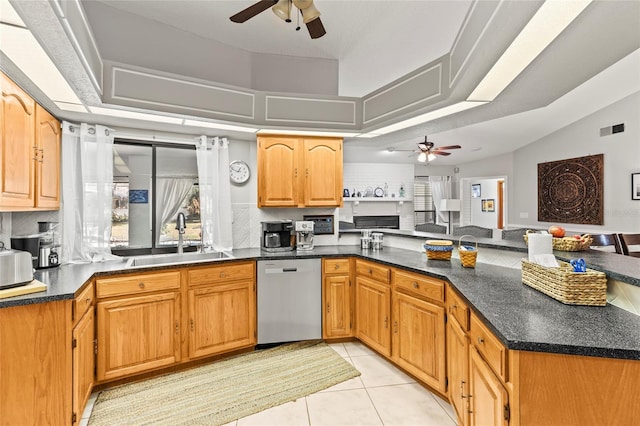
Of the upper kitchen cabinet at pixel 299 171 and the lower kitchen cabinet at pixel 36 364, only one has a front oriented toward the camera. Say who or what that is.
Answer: the upper kitchen cabinet

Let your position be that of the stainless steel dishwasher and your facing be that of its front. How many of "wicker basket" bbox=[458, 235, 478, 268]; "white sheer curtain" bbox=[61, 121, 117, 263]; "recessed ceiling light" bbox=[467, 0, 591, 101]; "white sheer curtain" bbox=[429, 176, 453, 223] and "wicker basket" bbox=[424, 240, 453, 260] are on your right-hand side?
1

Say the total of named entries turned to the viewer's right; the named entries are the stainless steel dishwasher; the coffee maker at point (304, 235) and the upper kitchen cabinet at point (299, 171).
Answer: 0

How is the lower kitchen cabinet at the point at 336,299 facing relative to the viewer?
toward the camera

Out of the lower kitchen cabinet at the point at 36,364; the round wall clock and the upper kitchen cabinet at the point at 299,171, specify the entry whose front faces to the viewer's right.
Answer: the lower kitchen cabinet

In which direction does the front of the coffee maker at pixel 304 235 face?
toward the camera

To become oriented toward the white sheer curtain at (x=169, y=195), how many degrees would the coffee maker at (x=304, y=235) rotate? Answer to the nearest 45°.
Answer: approximately 90° to its right

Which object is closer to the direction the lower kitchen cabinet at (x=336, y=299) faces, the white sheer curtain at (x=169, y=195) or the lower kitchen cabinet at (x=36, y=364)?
the lower kitchen cabinet

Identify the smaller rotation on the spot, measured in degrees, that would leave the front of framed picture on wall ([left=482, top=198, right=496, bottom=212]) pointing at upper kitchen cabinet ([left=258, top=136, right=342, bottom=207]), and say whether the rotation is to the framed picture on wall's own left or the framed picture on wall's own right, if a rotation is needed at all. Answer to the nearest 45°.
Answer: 0° — it already faces it

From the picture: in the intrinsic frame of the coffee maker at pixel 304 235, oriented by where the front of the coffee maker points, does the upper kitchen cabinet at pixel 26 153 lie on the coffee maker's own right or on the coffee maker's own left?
on the coffee maker's own right

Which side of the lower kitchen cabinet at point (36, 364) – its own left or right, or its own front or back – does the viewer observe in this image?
right

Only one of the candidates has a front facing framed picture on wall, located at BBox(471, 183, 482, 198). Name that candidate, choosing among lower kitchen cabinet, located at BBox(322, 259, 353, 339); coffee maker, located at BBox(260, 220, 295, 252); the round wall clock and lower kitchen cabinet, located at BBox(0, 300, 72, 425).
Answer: lower kitchen cabinet, located at BBox(0, 300, 72, 425)

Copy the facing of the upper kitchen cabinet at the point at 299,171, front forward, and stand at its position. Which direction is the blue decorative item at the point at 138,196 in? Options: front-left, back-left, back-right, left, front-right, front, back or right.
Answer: right

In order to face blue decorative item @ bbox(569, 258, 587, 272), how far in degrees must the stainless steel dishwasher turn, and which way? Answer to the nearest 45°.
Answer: approximately 45° to its left

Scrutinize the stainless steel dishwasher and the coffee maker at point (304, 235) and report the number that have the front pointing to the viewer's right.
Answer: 0
